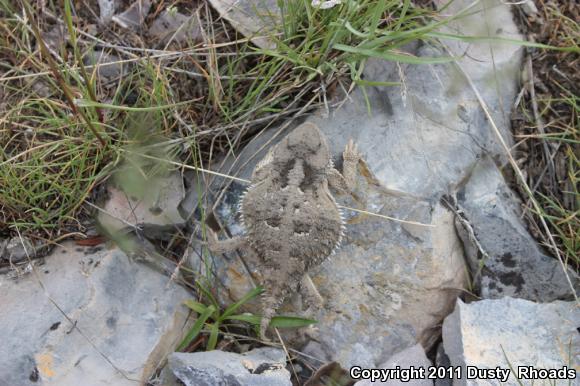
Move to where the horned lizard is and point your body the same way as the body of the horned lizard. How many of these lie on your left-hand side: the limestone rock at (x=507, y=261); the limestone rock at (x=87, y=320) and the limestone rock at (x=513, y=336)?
1

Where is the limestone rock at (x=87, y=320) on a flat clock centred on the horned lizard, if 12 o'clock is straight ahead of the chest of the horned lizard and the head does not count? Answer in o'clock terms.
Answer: The limestone rock is roughly at 9 o'clock from the horned lizard.

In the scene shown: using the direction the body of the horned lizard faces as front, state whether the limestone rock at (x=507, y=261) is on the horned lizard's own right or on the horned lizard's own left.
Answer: on the horned lizard's own right

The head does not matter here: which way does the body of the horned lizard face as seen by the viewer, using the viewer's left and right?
facing away from the viewer

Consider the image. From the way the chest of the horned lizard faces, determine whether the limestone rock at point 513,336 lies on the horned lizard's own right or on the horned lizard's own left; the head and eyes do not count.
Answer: on the horned lizard's own right
